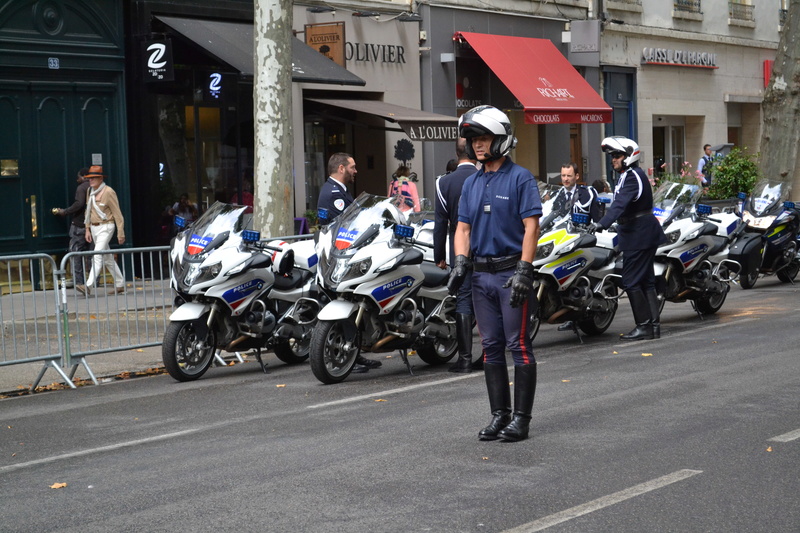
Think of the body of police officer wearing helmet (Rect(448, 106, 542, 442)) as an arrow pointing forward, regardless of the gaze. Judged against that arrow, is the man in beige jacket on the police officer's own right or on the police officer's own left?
on the police officer's own right

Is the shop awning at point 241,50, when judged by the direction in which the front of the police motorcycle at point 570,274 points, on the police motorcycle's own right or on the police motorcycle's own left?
on the police motorcycle's own right

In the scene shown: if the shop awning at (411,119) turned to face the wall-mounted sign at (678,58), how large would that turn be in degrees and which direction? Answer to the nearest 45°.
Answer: approximately 90° to its left

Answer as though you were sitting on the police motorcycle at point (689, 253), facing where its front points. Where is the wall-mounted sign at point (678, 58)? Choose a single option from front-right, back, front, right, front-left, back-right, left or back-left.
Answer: back-right

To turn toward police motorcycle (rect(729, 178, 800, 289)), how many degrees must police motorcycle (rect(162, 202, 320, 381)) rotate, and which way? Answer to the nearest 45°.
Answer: approximately 180°

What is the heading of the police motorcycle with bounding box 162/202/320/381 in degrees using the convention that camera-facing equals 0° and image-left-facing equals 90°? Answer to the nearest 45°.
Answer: approximately 45°

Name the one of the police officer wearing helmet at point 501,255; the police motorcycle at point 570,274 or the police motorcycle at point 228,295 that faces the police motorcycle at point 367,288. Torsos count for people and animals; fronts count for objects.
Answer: the police motorcycle at point 570,274

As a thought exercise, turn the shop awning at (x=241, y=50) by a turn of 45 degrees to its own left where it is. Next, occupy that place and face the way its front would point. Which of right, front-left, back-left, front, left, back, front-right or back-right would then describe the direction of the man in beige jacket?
back-right

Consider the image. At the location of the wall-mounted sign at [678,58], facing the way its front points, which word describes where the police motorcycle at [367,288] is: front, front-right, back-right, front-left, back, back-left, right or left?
front-right

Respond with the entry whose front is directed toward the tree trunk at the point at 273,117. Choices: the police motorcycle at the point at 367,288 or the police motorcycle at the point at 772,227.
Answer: the police motorcycle at the point at 772,227

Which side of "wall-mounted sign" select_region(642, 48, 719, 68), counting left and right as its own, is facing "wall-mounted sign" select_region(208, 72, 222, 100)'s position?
right

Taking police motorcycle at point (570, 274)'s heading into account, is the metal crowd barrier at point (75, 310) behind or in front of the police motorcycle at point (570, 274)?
in front

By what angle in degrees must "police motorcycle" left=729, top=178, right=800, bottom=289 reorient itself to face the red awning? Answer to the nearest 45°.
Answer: approximately 90° to its right

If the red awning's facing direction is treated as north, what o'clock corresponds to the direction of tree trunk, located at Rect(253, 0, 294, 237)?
The tree trunk is roughly at 2 o'clock from the red awning.
